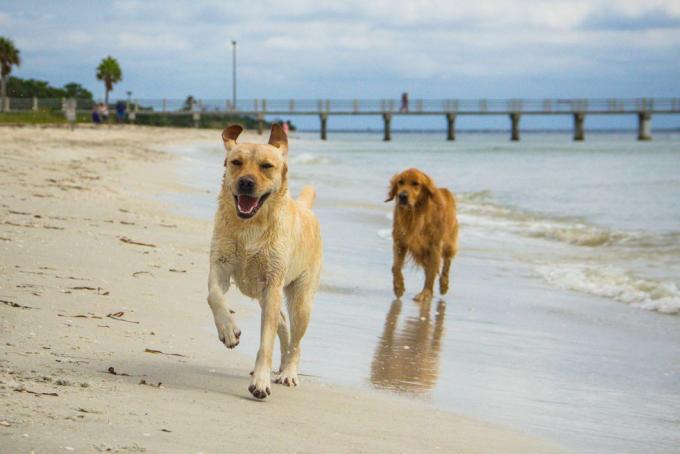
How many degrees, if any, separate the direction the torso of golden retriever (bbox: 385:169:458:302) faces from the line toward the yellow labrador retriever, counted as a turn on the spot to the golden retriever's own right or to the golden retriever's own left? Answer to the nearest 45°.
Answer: approximately 45° to the golden retriever's own left

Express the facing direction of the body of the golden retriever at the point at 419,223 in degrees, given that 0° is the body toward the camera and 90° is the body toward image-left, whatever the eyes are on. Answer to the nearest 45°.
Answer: approximately 45°

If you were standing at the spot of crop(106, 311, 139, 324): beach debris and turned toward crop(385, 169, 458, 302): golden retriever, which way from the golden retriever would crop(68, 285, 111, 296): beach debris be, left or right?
left

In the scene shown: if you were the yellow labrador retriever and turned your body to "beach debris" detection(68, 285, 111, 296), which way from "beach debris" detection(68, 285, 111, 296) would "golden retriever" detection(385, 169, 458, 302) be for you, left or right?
right
